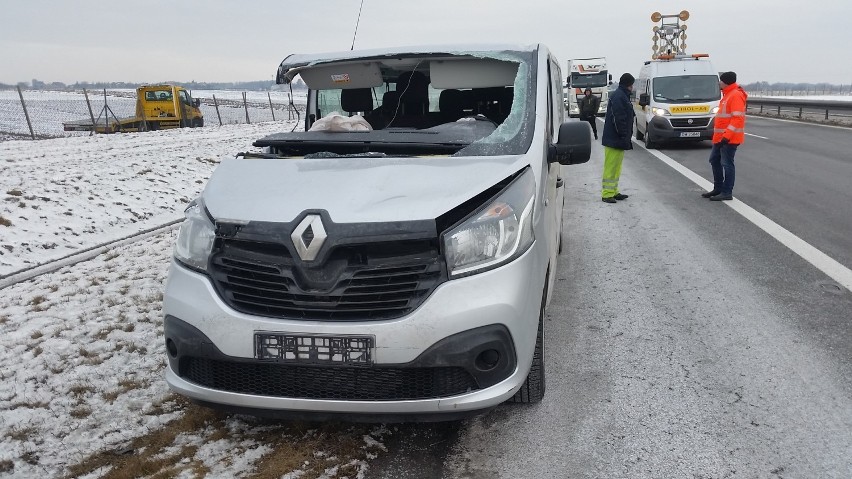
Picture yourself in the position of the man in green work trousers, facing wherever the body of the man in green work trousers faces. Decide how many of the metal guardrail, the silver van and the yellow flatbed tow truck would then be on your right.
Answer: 1

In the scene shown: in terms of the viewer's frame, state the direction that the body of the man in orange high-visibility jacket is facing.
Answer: to the viewer's left

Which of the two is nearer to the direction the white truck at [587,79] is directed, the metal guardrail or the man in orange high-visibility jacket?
the man in orange high-visibility jacket

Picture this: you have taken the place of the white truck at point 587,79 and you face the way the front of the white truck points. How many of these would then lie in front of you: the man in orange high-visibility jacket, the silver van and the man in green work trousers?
3

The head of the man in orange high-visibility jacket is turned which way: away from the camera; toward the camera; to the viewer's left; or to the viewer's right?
to the viewer's left

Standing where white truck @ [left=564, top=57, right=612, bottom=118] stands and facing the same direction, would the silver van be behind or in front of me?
in front

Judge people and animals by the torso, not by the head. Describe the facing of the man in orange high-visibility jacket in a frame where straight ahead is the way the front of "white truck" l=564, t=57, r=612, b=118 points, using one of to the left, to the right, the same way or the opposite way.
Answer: to the right

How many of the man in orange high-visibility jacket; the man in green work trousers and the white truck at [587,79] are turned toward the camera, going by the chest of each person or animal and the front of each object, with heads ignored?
1

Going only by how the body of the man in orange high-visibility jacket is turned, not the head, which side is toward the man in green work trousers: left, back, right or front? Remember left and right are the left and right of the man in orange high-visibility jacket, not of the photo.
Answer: front

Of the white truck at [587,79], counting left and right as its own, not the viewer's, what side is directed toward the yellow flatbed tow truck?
right
